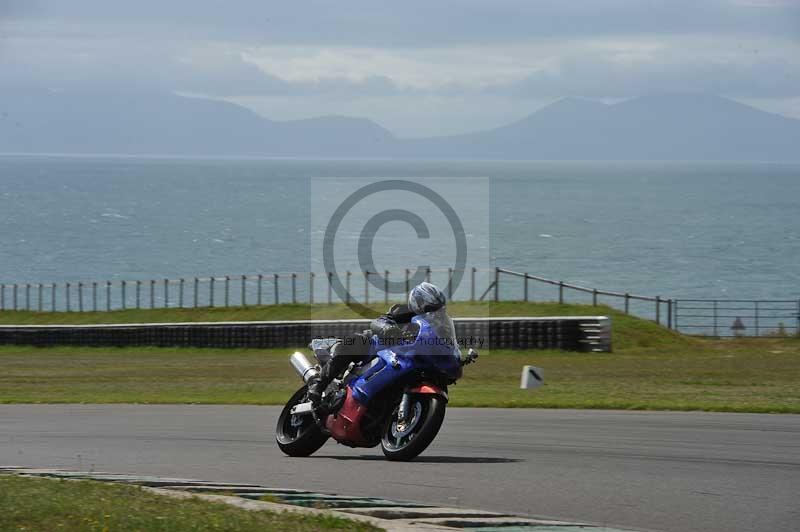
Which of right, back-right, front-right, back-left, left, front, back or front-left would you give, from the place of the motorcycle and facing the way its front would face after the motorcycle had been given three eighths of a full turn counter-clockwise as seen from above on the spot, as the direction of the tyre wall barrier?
front
